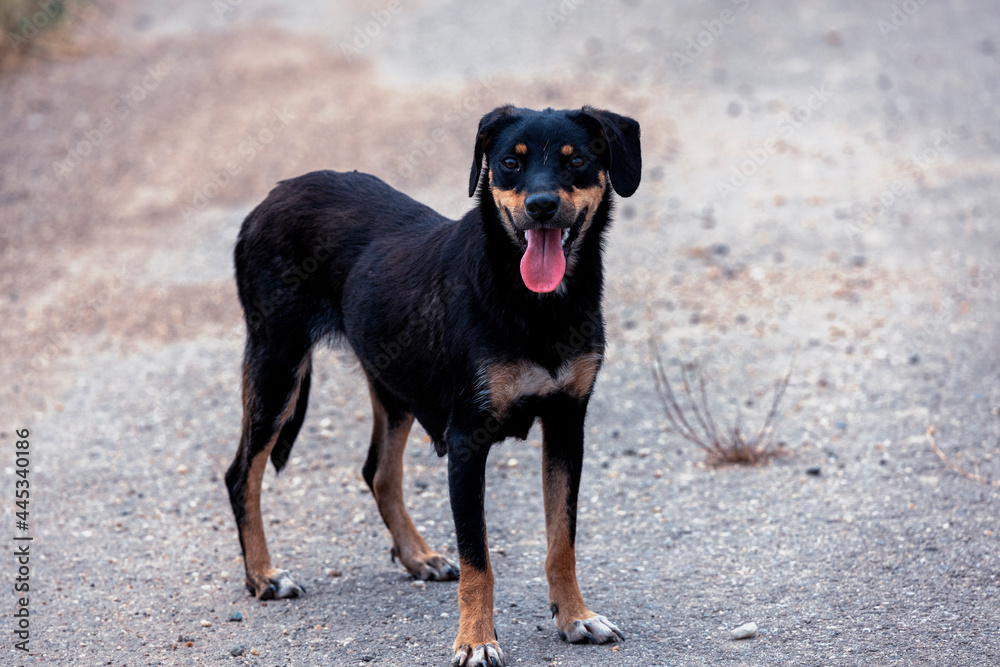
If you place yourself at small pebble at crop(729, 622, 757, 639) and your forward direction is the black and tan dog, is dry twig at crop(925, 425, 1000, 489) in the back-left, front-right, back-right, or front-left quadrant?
back-right

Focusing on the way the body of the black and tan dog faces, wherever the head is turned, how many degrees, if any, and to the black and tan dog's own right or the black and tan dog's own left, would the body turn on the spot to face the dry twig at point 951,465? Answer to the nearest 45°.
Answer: approximately 90° to the black and tan dog's own left

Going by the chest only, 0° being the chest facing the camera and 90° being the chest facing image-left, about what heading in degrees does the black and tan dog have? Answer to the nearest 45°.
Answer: approximately 315°

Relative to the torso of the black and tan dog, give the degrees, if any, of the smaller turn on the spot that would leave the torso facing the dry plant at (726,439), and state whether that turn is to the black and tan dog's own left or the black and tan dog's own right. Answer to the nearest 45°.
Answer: approximately 90° to the black and tan dog's own left
